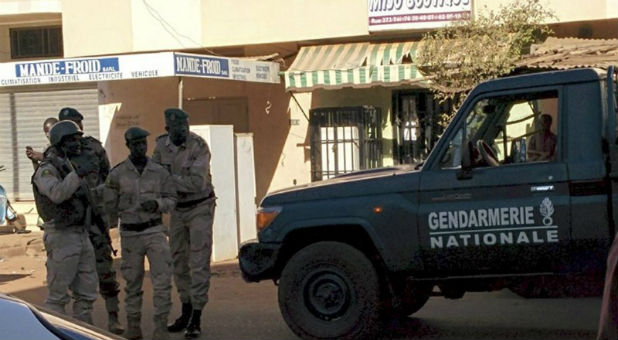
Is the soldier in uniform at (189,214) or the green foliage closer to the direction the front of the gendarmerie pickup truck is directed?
the soldier in uniform

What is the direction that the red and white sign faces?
toward the camera

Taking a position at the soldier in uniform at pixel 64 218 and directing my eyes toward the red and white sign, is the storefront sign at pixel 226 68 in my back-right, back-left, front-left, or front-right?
front-left

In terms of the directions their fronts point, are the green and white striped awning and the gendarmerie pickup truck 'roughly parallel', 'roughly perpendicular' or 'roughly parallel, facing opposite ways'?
roughly perpendicular

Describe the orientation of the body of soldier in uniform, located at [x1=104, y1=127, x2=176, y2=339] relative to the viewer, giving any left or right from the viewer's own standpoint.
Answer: facing the viewer

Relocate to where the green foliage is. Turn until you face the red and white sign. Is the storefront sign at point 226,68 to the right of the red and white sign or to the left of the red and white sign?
left

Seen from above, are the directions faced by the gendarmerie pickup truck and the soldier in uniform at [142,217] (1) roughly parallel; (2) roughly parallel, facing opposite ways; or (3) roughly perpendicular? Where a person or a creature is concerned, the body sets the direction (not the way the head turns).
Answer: roughly perpendicular

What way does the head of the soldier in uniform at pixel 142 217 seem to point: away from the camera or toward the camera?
toward the camera

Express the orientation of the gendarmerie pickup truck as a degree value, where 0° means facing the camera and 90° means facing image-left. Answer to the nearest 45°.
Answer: approximately 90°

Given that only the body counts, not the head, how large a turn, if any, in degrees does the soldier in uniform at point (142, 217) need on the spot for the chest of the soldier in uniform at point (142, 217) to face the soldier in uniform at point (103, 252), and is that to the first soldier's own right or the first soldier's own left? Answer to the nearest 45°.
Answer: approximately 135° to the first soldier's own right

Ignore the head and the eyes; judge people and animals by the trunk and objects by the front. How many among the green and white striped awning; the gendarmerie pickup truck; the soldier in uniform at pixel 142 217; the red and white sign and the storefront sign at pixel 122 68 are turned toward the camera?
4
